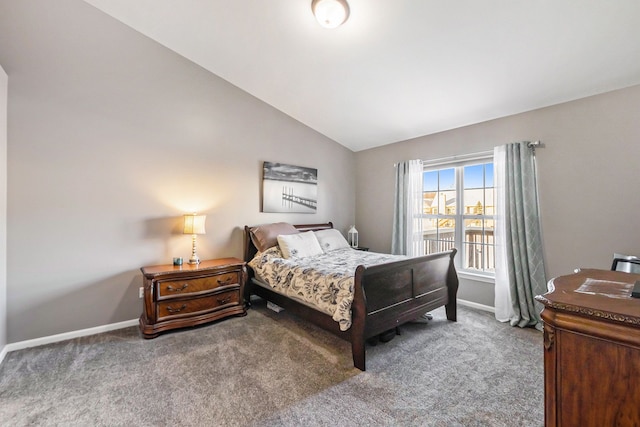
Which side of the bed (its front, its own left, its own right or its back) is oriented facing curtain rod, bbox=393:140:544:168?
left

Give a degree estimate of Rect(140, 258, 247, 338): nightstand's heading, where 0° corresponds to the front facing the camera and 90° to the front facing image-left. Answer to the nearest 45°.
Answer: approximately 315°

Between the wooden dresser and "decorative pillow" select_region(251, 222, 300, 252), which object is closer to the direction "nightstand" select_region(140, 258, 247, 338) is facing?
the wooden dresser

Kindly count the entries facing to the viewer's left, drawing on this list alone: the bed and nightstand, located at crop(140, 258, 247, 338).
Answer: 0

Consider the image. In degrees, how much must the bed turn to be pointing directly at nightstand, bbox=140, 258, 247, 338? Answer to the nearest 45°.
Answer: approximately 135° to its right

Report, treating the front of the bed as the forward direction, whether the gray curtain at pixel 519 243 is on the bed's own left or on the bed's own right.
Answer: on the bed's own left

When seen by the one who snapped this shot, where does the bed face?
facing the viewer and to the right of the viewer
